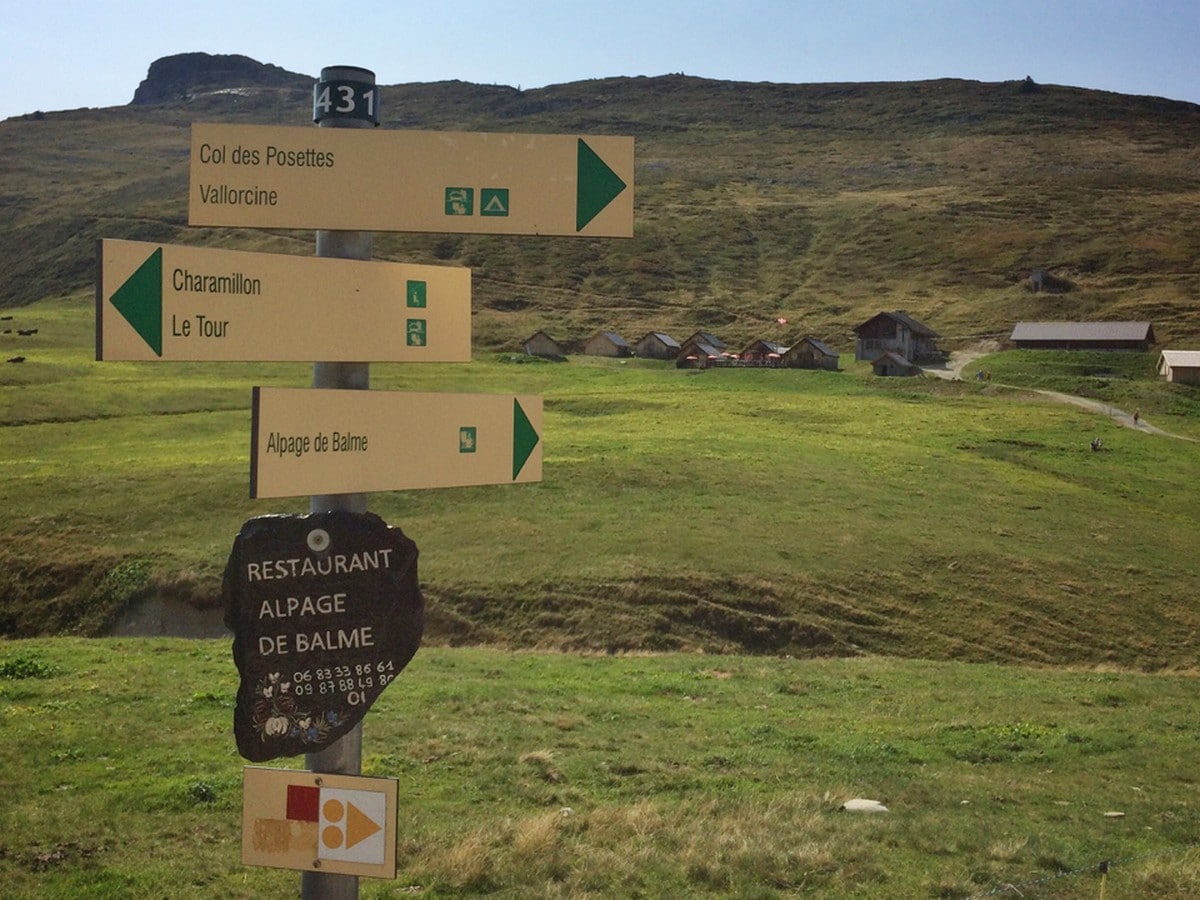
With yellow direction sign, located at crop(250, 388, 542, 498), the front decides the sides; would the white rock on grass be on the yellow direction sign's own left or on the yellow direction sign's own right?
on the yellow direction sign's own left

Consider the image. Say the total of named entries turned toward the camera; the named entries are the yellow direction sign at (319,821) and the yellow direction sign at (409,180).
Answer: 2

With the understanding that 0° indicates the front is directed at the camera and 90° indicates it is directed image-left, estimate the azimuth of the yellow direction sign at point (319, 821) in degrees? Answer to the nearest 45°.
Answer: approximately 0°
